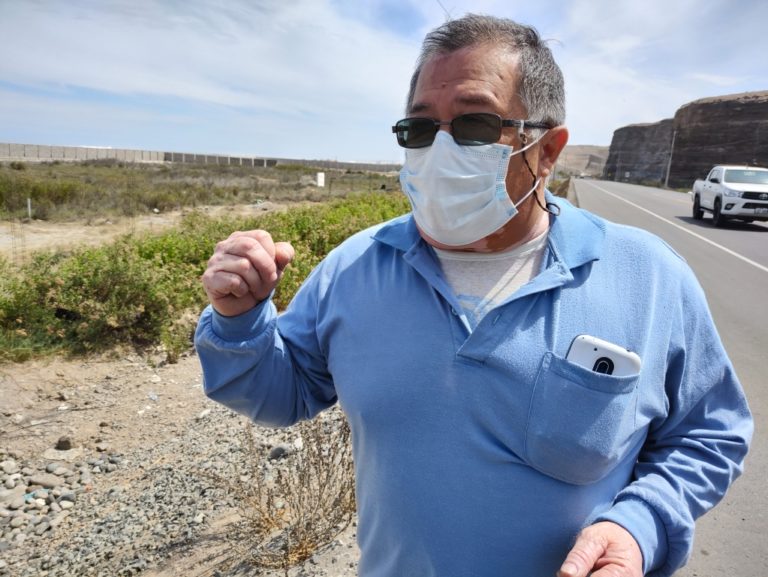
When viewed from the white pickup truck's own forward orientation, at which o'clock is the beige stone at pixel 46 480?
The beige stone is roughly at 2 o'clock from the white pickup truck.

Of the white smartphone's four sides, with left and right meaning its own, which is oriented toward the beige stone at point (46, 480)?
left

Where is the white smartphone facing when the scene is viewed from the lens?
facing away from the viewer

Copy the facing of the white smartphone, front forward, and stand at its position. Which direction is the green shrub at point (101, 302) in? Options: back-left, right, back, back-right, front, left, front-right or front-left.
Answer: front-left

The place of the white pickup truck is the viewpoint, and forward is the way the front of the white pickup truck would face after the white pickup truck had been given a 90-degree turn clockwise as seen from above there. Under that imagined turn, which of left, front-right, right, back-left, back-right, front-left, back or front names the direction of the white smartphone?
front-left

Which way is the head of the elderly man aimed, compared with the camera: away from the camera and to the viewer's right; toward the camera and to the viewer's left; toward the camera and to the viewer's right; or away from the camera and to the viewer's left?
toward the camera and to the viewer's left

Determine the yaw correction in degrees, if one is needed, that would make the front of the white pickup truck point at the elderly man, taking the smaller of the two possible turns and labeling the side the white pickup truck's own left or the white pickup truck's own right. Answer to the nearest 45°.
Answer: approximately 45° to the white pickup truck's own right

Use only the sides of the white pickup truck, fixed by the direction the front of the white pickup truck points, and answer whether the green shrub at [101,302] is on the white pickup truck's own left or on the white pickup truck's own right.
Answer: on the white pickup truck's own right

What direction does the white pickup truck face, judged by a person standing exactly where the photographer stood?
facing the viewer and to the right of the viewer
